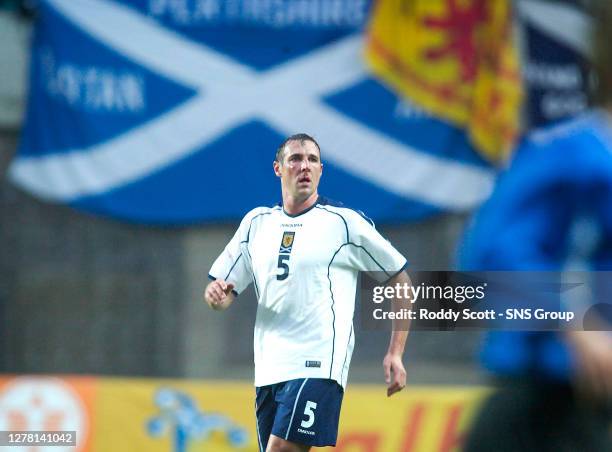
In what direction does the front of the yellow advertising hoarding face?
toward the camera

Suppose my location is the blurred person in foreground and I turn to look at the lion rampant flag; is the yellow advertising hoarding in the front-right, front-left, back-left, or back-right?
front-left

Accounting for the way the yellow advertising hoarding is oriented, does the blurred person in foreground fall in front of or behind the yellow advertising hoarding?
in front
